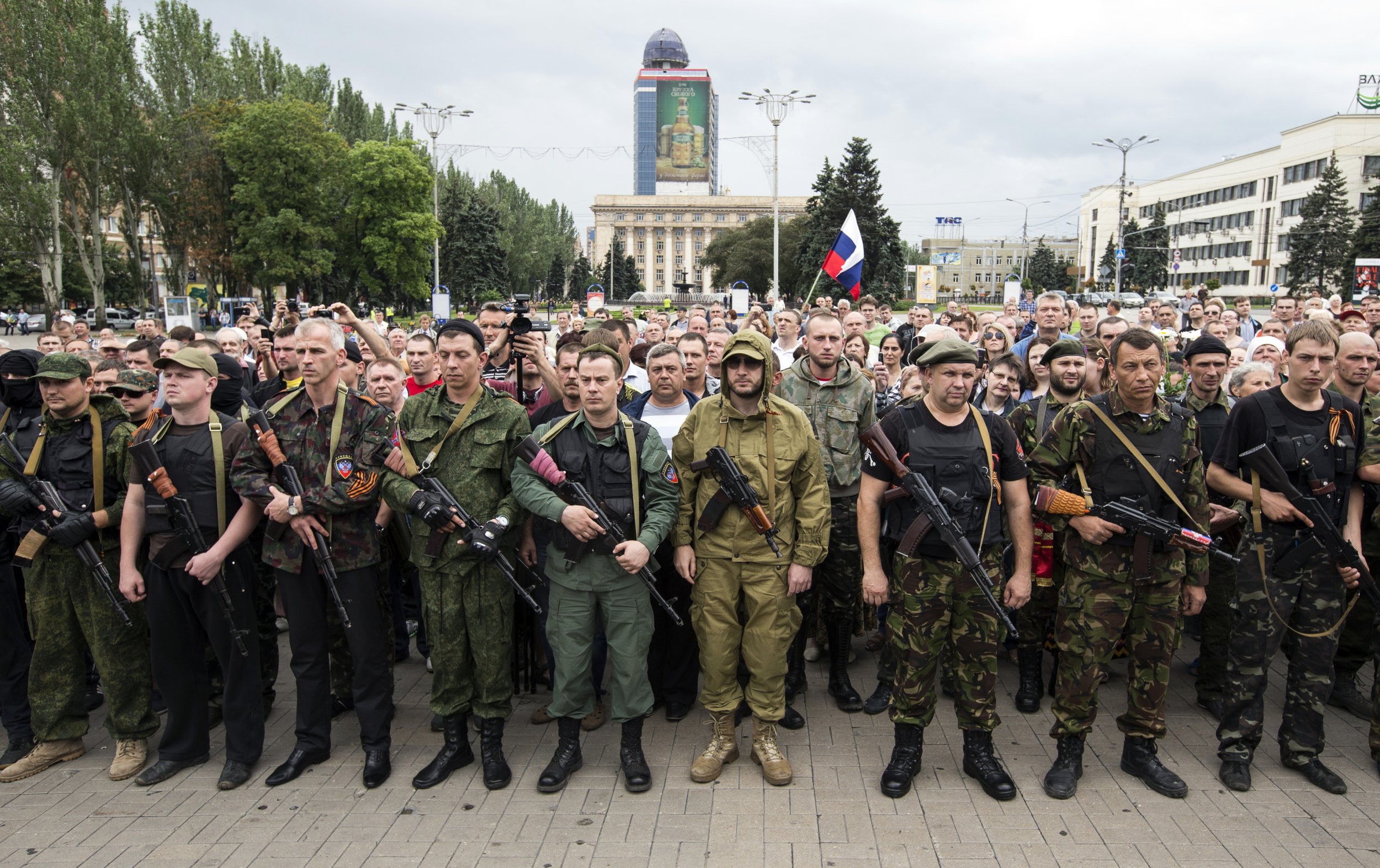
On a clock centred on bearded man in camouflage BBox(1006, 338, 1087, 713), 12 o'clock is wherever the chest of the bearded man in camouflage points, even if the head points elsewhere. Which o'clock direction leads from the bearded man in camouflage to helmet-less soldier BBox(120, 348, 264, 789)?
The helmet-less soldier is roughly at 2 o'clock from the bearded man in camouflage.

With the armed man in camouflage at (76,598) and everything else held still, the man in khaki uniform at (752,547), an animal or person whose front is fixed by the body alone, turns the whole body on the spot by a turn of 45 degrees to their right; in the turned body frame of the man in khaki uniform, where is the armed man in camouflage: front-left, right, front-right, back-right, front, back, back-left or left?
front-right

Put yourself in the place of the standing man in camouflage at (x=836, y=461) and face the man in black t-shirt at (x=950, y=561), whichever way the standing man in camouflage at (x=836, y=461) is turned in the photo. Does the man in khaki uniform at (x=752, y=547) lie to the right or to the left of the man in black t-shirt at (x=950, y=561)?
right

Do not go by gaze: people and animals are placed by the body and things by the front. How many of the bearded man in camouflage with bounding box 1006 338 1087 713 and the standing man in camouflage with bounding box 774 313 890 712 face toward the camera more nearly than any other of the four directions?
2

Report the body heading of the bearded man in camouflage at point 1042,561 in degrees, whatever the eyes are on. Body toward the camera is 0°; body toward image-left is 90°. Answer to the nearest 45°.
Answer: approximately 0°

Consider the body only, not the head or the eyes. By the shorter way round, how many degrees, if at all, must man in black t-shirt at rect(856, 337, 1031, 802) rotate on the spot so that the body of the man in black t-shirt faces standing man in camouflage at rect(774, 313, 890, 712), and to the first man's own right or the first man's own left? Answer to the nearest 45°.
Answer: approximately 135° to the first man's own right

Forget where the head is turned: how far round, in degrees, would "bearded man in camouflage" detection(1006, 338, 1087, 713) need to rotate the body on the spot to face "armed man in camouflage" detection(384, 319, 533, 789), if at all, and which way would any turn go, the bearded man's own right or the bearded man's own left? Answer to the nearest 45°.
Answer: approximately 45° to the bearded man's own right

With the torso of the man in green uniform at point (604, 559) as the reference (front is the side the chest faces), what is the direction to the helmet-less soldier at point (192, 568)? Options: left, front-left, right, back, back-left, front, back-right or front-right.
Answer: right
